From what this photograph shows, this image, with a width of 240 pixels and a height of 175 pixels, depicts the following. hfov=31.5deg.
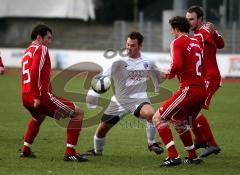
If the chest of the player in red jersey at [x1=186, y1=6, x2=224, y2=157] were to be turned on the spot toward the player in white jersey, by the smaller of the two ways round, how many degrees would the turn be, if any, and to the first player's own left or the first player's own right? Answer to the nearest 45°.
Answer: approximately 45° to the first player's own right

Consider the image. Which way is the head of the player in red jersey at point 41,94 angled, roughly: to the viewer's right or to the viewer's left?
to the viewer's right

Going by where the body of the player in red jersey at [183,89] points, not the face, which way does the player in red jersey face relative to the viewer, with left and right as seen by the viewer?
facing away from the viewer and to the left of the viewer

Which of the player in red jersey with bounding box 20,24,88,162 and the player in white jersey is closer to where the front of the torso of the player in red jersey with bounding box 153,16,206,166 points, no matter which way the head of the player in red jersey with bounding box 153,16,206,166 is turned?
the player in white jersey

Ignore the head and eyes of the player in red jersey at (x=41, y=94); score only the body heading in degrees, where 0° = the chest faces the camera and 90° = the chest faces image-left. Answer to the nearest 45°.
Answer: approximately 225°

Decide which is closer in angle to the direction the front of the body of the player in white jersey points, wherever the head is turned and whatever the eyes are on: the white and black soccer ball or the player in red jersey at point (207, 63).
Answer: the white and black soccer ball

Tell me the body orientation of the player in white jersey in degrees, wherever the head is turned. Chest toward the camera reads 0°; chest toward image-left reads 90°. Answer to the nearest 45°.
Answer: approximately 0°

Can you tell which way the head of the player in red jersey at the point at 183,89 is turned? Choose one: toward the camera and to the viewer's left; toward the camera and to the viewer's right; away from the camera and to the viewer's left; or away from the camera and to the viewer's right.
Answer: away from the camera and to the viewer's left

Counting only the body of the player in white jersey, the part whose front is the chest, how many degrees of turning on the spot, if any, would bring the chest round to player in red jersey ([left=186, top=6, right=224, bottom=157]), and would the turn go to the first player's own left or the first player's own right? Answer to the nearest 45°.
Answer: approximately 90° to the first player's own left
